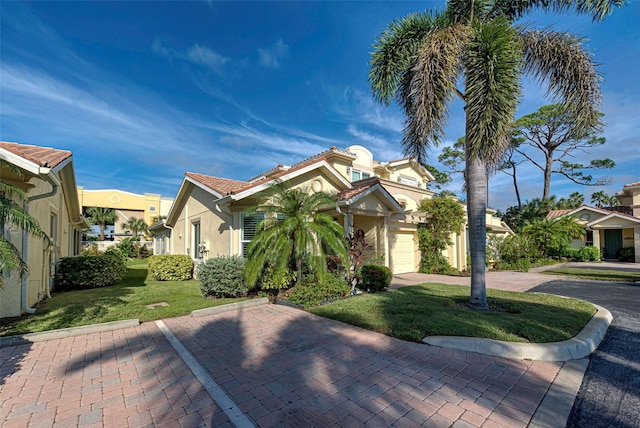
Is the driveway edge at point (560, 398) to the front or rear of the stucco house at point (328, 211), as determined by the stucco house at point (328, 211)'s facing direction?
to the front

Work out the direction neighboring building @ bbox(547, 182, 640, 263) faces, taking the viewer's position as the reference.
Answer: facing the viewer

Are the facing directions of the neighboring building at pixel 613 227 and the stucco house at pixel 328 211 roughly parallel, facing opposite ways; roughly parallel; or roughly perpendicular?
roughly perpendicular

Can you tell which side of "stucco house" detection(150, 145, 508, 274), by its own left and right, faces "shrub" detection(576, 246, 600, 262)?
left

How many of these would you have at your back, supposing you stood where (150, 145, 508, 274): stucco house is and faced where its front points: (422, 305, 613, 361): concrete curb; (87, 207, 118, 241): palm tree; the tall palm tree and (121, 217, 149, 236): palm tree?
2

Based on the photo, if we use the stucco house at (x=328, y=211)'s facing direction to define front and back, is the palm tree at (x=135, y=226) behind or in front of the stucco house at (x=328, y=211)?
behind

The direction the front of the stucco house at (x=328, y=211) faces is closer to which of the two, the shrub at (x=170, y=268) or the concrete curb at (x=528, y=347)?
the concrete curb

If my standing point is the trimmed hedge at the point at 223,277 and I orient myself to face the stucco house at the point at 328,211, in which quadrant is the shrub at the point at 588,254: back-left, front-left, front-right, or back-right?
front-right

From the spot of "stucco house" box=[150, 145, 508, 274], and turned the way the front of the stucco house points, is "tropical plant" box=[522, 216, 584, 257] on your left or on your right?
on your left

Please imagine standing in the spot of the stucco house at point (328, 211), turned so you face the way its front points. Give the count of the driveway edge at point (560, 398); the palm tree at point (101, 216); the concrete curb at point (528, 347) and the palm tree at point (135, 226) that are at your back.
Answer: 2

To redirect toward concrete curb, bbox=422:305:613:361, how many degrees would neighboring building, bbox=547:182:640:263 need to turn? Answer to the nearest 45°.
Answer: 0° — it already faces it

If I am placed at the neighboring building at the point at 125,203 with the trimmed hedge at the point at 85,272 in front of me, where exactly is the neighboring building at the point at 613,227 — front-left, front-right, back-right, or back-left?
front-left

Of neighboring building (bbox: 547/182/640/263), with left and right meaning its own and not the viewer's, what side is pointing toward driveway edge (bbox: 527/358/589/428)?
front

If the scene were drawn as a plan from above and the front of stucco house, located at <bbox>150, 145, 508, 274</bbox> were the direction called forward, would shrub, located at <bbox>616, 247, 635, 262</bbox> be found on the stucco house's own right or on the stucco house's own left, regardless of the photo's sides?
on the stucco house's own left

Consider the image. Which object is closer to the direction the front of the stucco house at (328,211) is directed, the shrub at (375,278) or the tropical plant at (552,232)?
the shrub

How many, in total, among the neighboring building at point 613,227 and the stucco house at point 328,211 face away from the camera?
0

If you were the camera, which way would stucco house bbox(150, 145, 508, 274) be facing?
facing the viewer and to the right of the viewer
